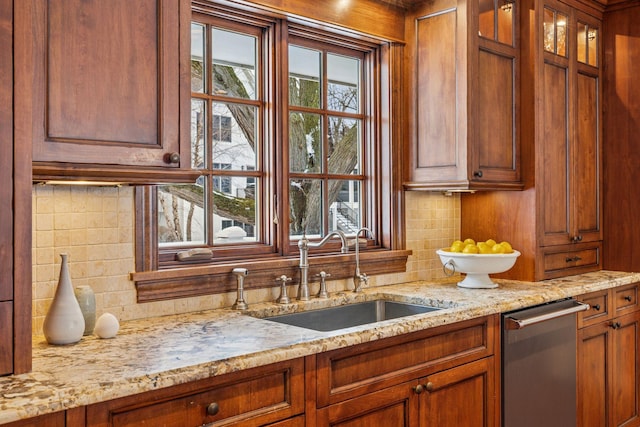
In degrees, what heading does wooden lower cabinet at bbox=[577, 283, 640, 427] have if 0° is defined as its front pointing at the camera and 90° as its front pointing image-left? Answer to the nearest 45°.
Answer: approximately 315°

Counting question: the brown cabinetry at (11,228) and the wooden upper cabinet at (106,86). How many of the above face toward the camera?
2

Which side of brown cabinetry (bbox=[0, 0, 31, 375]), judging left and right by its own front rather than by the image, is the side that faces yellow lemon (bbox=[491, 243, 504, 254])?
left

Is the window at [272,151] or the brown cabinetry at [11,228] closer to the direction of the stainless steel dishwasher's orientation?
the brown cabinetry

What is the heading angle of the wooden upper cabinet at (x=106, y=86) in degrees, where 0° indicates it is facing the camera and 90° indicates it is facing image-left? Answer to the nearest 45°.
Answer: approximately 0°

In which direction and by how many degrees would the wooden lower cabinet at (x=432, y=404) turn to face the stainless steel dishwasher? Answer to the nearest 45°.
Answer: approximately 90° to its left

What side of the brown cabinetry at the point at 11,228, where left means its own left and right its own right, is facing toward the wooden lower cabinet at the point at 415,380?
left

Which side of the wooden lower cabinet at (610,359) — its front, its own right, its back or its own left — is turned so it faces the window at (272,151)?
right

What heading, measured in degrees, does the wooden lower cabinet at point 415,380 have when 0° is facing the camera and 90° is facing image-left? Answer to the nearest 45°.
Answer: approximately 315°

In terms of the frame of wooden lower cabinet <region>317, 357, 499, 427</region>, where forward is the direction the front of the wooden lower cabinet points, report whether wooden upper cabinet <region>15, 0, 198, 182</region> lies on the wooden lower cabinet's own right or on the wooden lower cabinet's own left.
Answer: on the wooden lower cabinet's own right

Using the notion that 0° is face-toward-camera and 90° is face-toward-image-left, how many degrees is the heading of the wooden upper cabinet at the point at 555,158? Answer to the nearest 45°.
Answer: approximately 315°
